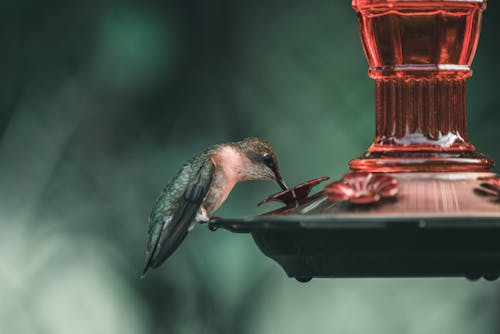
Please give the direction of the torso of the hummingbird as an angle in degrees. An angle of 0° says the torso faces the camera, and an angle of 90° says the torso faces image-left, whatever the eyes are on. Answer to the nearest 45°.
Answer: approximately 270°
